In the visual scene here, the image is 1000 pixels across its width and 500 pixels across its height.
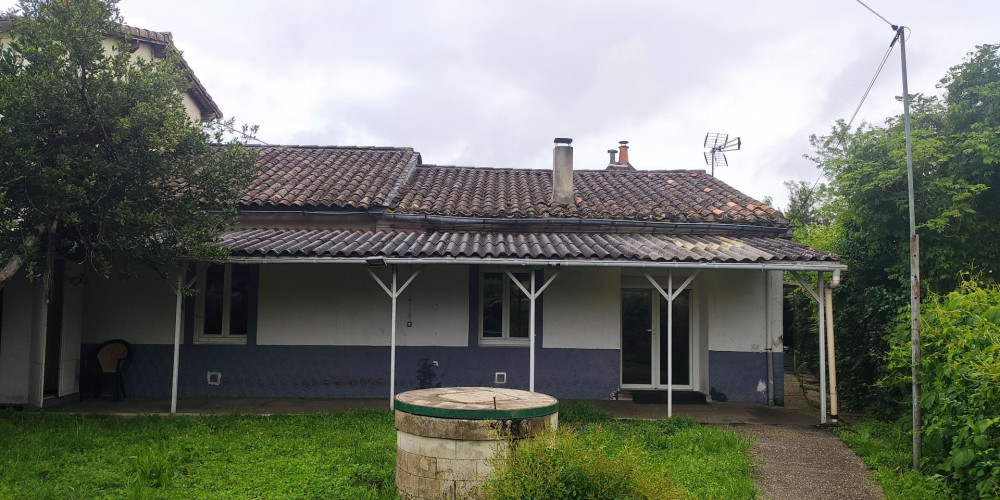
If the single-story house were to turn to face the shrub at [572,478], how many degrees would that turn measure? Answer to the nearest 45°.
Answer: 0° — it already faces it

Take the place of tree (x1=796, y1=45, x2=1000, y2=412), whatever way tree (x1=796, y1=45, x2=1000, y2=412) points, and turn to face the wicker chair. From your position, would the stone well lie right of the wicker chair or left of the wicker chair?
left

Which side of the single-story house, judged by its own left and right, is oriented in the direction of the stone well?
front

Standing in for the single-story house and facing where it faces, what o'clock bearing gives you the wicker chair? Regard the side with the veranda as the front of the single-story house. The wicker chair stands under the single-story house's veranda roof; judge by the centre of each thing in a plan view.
The wicker chair is roughly at 3 o'clock from the single-story house.

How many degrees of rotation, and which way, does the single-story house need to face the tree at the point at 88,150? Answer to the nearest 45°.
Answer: approximately 45° to its right

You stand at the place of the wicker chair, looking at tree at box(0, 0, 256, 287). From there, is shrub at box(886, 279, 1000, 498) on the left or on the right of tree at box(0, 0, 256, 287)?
left

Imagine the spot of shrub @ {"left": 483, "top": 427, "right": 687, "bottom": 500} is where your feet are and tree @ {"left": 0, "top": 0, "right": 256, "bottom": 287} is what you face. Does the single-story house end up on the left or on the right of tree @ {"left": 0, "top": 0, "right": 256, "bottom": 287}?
right

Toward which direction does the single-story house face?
toward the camera

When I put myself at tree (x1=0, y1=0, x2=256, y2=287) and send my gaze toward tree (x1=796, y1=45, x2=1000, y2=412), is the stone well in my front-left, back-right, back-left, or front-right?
front-right

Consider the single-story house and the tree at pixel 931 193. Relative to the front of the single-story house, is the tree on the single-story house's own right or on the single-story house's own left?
on the single-story house's own left
